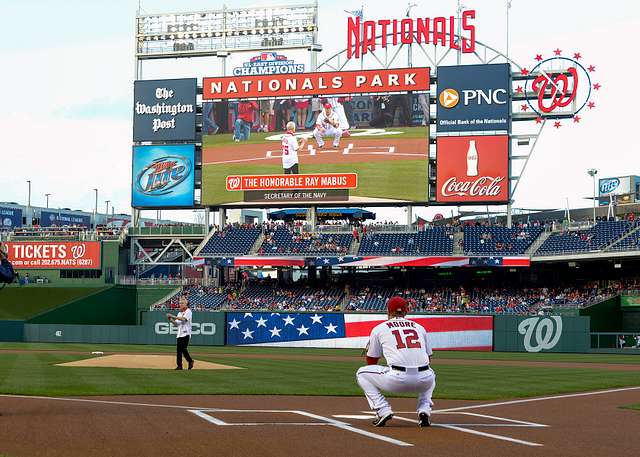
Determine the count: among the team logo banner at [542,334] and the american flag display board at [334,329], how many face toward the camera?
2

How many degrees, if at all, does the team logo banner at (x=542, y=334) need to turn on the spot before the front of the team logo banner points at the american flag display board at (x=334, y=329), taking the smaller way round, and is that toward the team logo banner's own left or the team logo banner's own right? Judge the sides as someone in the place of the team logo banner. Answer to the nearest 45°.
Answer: approximately 90° to the team logo banner's own right

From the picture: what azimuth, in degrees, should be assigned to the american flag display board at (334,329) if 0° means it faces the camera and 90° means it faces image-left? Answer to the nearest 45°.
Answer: approximately 0°

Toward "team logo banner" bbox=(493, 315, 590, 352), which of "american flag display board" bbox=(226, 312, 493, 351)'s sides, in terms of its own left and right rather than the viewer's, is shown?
left

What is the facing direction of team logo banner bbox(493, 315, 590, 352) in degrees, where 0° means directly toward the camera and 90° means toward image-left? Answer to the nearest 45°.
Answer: approximately 0°
